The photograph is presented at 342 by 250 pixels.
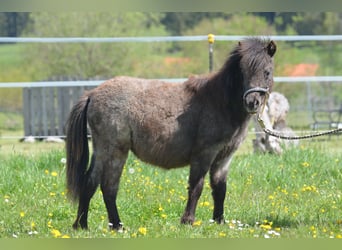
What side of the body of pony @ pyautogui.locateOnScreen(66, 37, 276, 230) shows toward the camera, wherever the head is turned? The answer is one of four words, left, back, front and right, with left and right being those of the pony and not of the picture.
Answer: right

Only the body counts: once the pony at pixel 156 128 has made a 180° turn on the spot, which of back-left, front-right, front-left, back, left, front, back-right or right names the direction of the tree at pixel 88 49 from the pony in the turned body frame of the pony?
right
